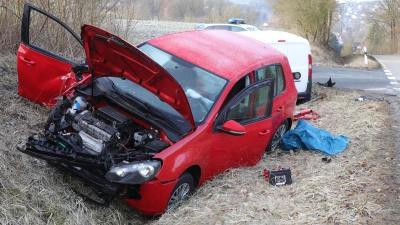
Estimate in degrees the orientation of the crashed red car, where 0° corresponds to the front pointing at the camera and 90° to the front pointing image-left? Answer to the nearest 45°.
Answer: approximately 45°

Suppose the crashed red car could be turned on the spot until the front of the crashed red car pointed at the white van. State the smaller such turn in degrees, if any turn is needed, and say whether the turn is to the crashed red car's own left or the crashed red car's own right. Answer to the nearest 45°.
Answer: approximately 180°

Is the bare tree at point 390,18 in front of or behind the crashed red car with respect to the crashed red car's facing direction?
behind

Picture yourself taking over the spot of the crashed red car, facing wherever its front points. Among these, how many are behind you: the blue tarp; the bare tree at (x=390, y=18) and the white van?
3

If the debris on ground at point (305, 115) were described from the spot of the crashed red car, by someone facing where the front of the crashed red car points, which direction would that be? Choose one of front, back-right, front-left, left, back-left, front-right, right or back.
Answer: back

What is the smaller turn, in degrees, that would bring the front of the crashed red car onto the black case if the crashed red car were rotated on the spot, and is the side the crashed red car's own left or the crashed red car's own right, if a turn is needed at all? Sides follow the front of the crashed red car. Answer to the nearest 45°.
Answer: approximately 135° to the crashed red car's own left

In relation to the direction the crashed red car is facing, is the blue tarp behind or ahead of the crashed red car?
behind

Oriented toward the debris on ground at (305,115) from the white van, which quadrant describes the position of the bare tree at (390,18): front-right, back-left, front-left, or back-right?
back-left
